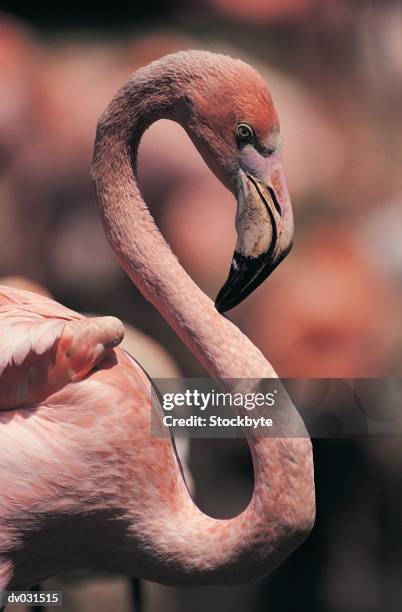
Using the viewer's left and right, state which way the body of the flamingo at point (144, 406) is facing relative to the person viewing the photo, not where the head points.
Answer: facing to the right of the viewer
